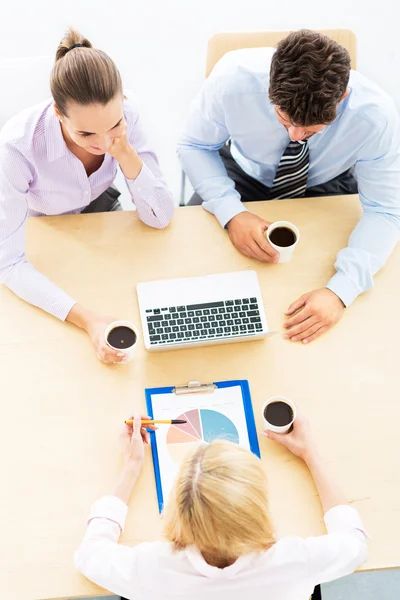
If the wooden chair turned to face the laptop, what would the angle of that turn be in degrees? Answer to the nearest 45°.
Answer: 0° — it already faces it

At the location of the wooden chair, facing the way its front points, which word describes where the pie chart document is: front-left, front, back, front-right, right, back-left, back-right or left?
front

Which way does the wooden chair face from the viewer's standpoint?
toward the camera

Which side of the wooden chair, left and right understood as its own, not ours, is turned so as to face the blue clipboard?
front

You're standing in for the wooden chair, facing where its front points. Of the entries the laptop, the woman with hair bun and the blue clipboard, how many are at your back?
0

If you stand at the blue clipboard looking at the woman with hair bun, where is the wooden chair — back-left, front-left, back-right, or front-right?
front-right
